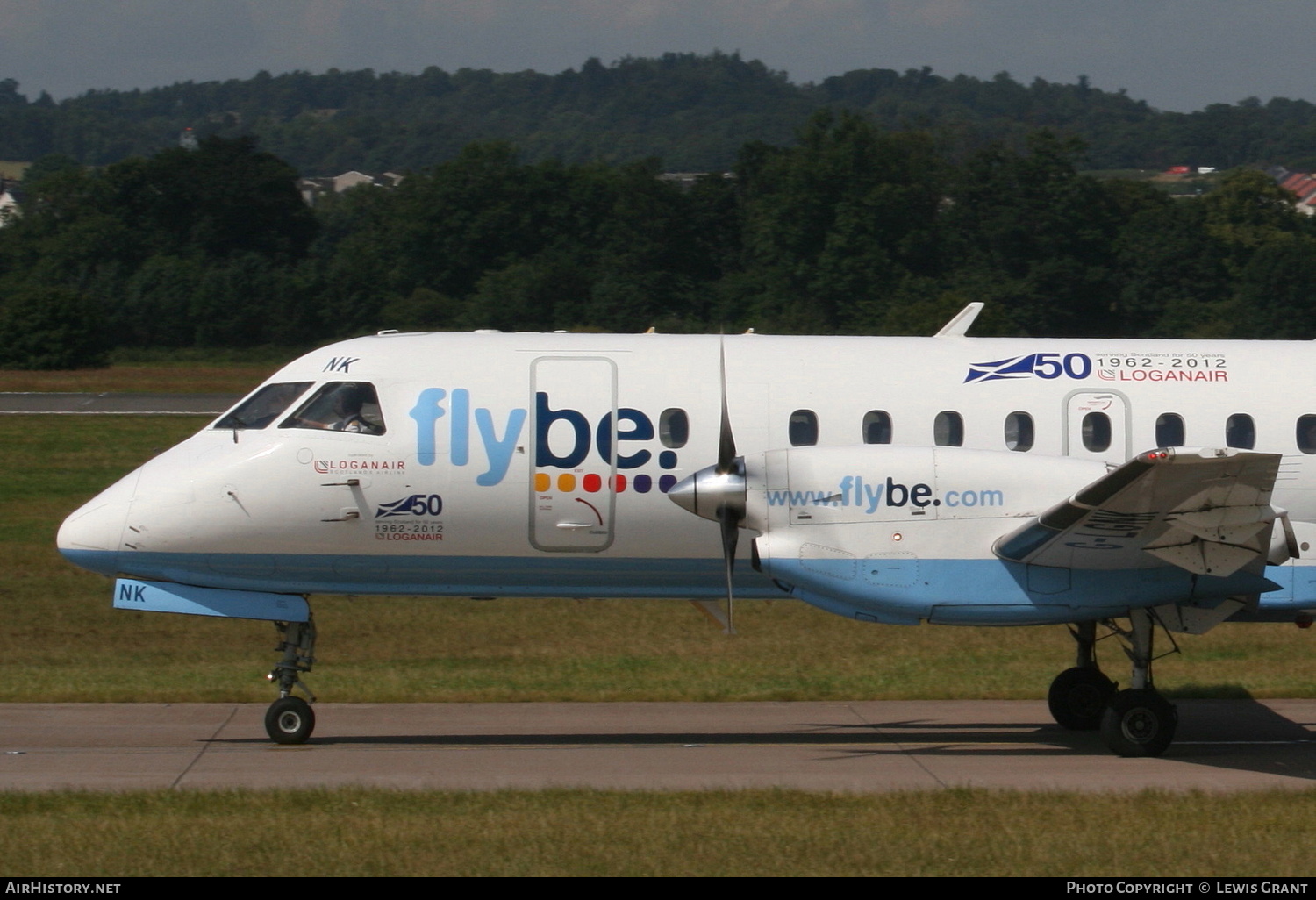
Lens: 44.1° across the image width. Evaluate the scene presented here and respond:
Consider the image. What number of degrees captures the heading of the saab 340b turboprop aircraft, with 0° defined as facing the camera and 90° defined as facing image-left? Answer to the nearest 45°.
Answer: approximately 90°

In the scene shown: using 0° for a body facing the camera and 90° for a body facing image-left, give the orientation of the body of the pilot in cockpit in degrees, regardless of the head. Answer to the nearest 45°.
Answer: approximately 90°
